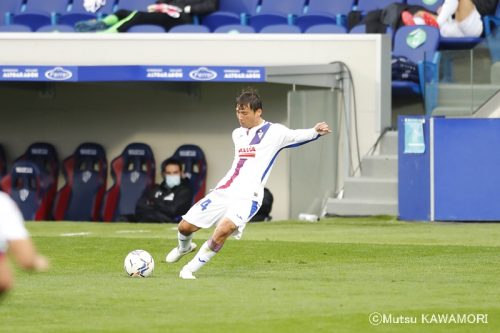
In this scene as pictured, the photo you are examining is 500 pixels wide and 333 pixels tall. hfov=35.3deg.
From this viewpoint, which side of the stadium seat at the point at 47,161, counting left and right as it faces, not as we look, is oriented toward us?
front

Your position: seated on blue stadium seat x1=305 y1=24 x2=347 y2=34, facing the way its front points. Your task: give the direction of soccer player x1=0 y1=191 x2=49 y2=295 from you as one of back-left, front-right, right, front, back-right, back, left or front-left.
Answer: front

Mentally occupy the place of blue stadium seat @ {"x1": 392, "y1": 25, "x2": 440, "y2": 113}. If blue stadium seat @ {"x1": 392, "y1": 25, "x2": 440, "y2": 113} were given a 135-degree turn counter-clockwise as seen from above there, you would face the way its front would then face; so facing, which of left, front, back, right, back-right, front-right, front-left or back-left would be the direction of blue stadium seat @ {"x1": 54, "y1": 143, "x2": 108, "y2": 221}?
back

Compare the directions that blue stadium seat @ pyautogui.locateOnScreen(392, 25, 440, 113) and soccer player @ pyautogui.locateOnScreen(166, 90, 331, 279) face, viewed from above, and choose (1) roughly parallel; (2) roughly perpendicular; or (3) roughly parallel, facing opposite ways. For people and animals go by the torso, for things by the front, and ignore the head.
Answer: roughly parallel

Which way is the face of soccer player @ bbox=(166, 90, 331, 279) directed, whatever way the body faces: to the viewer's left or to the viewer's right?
to the viewer's left

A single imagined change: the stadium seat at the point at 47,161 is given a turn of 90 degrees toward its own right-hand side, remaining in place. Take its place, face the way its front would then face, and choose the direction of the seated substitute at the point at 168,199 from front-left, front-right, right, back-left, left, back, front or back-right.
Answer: back-left

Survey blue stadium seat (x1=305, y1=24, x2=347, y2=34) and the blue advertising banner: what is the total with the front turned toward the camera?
2

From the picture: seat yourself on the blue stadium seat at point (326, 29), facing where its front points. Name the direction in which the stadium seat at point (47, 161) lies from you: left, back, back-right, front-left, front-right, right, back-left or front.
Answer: right

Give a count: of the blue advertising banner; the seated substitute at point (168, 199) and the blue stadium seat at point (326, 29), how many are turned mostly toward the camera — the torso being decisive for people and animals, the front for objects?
3

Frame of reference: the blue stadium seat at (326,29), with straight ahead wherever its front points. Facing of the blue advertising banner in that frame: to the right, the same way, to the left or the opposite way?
the same way

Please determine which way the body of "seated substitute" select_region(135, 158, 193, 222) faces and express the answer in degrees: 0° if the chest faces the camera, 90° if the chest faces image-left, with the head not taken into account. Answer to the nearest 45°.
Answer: approximately 0°

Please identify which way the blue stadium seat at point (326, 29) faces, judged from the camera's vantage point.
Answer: facing the viewer

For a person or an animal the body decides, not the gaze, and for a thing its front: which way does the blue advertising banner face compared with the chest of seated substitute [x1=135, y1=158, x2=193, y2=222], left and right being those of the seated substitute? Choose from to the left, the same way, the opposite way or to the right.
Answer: the same way

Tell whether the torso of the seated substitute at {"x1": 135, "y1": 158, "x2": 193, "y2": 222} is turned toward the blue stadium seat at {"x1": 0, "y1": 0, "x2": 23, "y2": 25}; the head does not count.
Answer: no

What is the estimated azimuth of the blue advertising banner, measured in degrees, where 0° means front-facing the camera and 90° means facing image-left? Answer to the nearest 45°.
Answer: approximately 0°
